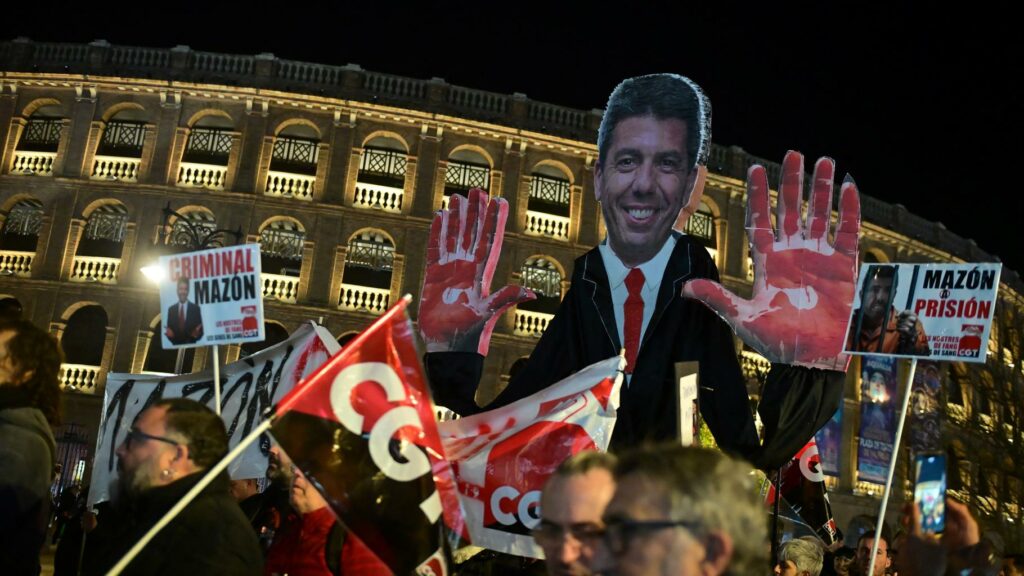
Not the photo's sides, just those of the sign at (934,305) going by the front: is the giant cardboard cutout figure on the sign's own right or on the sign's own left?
on the sign's own right

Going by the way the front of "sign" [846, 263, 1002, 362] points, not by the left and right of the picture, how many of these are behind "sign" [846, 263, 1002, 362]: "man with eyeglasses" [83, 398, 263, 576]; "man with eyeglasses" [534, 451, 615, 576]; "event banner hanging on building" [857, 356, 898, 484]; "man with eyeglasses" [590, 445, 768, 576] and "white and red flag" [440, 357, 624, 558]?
1

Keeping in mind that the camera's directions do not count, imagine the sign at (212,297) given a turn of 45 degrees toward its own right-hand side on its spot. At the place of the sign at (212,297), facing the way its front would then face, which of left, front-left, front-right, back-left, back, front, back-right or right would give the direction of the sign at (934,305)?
left

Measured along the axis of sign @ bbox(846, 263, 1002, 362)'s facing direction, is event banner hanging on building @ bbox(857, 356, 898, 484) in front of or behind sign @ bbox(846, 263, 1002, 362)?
behind

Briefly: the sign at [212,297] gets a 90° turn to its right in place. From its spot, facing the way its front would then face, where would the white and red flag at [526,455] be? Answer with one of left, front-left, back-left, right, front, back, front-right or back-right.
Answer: back-left

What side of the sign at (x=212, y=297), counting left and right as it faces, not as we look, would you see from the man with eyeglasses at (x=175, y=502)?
front

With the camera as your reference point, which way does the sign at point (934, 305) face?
facing the viewer

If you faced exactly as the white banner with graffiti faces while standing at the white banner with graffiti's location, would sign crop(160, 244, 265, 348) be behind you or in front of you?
in front

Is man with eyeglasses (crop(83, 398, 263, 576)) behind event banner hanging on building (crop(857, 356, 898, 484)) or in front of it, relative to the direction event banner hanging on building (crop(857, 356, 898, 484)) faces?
in front

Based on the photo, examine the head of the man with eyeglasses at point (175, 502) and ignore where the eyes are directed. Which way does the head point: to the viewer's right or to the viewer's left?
to the viewer's left

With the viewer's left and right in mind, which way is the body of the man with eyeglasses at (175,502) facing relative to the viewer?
facing to the left of the viewer

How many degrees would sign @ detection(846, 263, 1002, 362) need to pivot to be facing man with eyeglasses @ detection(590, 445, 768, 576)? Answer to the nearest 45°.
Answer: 0° — it already faces them

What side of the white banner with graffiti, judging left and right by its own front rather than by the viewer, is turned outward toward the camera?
front
